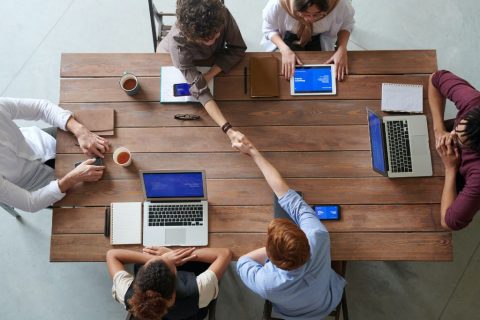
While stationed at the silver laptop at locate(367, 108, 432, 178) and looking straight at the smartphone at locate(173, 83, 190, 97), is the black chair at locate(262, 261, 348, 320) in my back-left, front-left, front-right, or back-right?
front-left

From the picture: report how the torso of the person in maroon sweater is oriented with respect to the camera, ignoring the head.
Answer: to the viewer's left

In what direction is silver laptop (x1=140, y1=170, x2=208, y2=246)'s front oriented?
toward the camera

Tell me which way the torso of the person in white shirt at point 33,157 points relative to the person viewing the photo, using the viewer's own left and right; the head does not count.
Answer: facing to the right of the viewer

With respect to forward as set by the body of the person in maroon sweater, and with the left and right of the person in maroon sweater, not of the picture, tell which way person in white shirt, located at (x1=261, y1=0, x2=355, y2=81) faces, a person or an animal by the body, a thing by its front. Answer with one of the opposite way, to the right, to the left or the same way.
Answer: to the left

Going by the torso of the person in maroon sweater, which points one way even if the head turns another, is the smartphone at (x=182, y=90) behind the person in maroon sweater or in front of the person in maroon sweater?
in front

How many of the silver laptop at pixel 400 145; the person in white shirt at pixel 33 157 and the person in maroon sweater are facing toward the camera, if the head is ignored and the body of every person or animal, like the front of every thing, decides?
0

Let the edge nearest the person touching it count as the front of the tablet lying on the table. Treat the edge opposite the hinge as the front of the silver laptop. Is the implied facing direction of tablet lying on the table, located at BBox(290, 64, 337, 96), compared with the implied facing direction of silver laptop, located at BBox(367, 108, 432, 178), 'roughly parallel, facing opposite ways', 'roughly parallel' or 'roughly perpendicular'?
roughly perpendicular

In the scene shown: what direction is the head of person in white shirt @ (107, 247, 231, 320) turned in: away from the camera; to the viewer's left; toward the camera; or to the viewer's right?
away from the camera

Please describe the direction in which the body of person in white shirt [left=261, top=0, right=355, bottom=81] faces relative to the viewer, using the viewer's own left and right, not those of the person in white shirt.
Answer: facing the viewer

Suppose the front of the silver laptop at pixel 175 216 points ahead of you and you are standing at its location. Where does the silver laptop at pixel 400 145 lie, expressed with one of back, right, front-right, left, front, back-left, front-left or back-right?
left

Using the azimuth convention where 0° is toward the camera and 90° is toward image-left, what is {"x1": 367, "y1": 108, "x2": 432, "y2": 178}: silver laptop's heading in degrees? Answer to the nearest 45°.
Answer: approximately 270°
